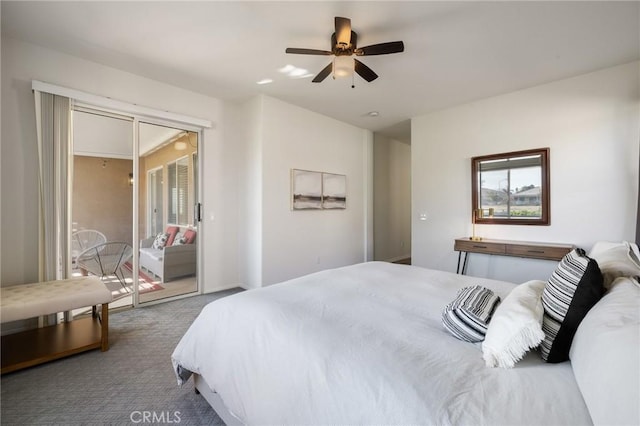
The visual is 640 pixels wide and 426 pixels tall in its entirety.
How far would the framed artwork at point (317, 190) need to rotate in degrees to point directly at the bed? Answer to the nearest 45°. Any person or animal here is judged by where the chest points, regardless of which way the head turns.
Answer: approximately 45° to its right

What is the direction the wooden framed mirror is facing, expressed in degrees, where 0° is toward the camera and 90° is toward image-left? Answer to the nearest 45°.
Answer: approximately 45°

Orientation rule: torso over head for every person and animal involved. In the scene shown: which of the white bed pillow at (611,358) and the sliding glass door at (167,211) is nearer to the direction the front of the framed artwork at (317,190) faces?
the white bed pillow

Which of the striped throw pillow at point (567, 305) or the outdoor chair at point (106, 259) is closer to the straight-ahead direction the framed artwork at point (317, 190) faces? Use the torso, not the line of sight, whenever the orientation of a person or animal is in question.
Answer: the striped throw pillow

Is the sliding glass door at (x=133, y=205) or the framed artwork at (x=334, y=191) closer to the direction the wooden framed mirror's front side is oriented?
the sliding glass door

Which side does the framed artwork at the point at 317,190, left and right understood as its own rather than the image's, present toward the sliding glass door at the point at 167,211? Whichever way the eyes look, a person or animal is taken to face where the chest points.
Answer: right

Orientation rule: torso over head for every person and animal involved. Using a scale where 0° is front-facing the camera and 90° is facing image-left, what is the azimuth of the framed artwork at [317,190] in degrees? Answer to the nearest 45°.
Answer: approximately 315°
